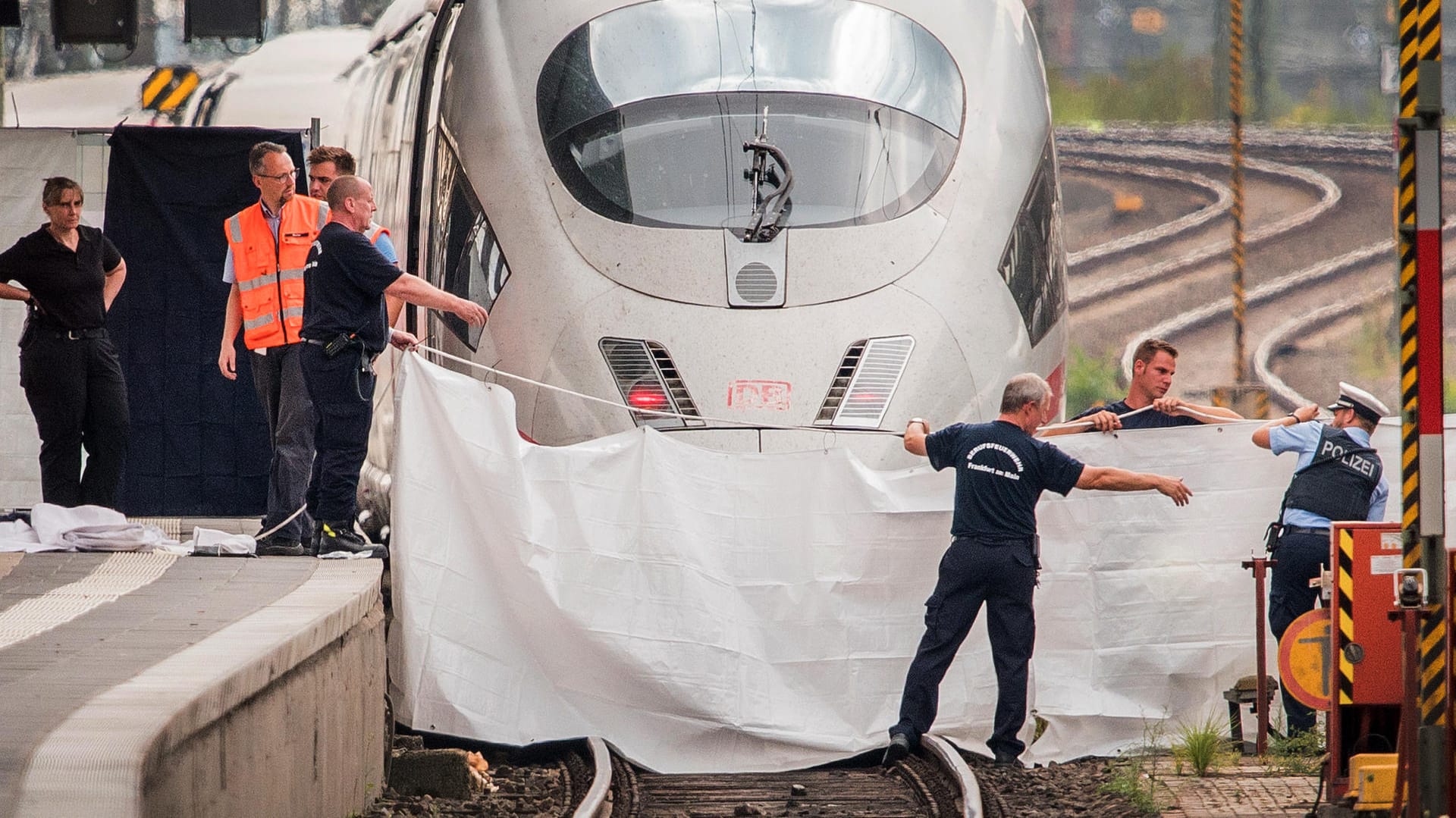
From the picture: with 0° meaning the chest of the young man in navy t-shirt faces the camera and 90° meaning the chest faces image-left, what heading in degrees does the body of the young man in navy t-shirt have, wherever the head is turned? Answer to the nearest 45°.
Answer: approximately 0°

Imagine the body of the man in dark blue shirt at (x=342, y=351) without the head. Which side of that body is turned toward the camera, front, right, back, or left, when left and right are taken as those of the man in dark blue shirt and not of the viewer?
right

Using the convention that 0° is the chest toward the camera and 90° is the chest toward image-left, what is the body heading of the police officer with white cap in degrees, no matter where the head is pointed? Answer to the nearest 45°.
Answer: approximately 135°

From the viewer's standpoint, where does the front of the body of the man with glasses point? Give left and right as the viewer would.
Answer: facing the viewer and to the right of the viewer

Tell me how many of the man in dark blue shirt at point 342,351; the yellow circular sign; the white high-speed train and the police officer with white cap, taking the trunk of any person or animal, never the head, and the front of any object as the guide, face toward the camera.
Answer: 2

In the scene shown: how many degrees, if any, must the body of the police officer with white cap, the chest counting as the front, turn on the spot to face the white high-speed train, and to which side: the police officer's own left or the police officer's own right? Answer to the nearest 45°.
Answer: approximately 45° to the police officer's own left

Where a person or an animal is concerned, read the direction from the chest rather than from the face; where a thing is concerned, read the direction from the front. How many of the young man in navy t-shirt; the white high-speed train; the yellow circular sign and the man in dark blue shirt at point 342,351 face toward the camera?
3

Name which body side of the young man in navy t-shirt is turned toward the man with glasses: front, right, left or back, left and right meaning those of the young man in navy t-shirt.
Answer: right

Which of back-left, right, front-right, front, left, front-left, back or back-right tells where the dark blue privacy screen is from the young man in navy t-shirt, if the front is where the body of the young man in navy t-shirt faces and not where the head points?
right

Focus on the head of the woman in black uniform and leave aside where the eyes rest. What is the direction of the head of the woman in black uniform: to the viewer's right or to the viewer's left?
to the viewer's right

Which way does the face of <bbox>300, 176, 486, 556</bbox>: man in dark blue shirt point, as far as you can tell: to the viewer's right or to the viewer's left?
to the viewer's right
